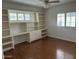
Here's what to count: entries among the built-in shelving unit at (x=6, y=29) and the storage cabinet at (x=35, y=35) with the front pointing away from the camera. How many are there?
0

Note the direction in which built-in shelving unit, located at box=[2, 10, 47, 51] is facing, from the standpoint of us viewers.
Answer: facing the viewer and to the right of the viewer

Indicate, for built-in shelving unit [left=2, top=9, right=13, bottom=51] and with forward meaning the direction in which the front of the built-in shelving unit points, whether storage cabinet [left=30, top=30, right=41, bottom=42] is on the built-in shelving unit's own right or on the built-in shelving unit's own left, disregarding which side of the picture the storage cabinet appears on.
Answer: on the built-in shelving unit's own left

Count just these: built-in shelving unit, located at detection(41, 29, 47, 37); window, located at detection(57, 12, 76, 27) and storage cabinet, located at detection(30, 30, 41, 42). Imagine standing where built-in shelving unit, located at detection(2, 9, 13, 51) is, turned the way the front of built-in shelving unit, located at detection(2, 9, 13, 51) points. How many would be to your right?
0

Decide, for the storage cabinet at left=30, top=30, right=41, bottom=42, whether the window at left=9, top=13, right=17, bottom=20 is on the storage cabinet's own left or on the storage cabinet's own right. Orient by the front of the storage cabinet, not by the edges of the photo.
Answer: on the storage cabinet's own right

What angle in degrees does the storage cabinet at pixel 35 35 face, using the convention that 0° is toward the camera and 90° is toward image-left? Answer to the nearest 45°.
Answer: approximately 315°
